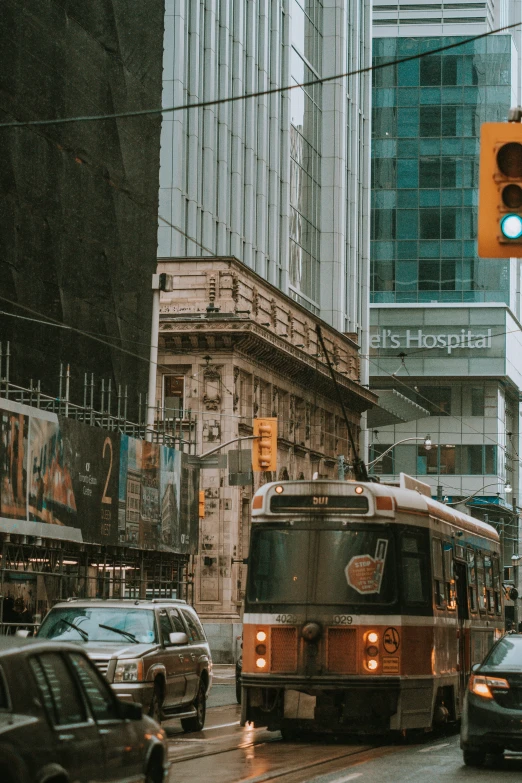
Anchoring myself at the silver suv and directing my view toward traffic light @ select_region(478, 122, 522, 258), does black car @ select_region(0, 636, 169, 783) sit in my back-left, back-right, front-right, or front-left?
front-right

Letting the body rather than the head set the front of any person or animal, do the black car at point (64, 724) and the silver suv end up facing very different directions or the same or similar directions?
very different directions

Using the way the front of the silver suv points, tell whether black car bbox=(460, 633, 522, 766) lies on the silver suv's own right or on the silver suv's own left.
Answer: on the silver suv's own left

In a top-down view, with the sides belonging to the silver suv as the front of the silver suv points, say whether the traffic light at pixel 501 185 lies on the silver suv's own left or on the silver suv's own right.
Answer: on the silver suv's own left

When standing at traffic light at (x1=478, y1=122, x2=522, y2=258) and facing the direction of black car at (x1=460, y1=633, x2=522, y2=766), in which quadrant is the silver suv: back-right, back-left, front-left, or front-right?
front-left

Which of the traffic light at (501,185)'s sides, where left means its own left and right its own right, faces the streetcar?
back

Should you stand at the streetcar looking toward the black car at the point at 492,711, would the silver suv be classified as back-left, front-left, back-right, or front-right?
back-right

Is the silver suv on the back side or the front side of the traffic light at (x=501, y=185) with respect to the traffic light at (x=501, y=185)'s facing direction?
on the back side

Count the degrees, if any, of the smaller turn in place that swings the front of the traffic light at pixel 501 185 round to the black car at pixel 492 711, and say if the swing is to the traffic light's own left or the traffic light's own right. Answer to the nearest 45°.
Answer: approximately 180°

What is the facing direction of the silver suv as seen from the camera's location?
facing the viewer and to the left of the viewer

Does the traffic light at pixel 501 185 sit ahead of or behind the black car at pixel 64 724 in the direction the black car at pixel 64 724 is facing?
ahead

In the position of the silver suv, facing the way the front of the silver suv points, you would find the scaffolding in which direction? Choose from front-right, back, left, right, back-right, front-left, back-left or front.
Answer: back-right

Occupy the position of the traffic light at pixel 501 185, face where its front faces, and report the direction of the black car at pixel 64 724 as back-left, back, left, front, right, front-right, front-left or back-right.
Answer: front-right

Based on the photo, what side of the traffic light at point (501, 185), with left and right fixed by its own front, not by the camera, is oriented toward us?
front
